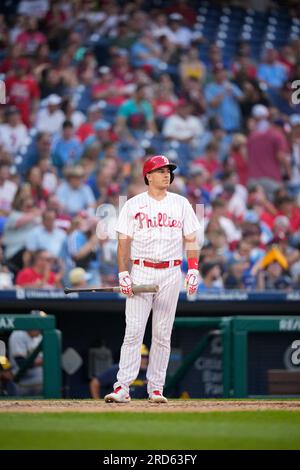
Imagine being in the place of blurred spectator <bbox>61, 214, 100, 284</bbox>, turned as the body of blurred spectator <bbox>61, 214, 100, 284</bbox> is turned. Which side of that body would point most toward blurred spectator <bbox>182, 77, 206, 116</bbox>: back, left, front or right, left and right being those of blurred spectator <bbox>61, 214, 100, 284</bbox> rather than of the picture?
back

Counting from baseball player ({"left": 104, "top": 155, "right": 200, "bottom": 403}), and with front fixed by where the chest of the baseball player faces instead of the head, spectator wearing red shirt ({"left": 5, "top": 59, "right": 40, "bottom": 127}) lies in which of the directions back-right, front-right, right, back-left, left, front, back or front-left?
back

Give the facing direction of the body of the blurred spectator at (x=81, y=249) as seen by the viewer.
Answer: toward the camera

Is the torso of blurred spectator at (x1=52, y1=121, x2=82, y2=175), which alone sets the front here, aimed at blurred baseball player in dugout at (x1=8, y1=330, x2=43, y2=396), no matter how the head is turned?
yes

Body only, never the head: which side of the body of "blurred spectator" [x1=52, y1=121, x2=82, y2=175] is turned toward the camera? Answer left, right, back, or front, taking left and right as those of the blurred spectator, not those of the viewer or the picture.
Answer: front

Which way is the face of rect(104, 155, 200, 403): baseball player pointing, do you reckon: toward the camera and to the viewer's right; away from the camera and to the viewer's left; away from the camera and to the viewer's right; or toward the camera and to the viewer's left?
toward the camera and to the viewer's right

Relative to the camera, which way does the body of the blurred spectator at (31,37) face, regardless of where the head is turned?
toward the camera

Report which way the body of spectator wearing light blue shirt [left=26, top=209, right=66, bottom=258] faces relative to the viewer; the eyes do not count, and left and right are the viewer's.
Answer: facing the viewer
